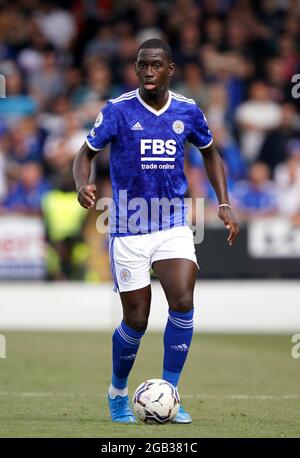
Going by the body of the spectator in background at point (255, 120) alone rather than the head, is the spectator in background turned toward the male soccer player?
yes

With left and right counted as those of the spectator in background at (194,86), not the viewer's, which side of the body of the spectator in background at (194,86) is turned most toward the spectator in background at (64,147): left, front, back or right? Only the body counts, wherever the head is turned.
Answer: right

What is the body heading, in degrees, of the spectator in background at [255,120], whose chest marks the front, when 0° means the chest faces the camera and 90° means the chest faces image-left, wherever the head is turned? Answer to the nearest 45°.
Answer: approximately 0°

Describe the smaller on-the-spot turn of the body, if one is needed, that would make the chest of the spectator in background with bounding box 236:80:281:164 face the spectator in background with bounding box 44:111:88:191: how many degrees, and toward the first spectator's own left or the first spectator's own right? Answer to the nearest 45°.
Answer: approximately 90° to the first spectator's own right

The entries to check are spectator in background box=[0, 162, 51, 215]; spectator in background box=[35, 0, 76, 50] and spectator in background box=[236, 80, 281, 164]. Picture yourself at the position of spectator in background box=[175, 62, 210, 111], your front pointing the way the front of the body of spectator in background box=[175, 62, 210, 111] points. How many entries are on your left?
1

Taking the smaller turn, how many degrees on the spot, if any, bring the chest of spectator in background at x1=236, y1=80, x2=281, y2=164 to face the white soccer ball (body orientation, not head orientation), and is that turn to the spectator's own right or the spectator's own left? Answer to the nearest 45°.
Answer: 0° — they already face it
